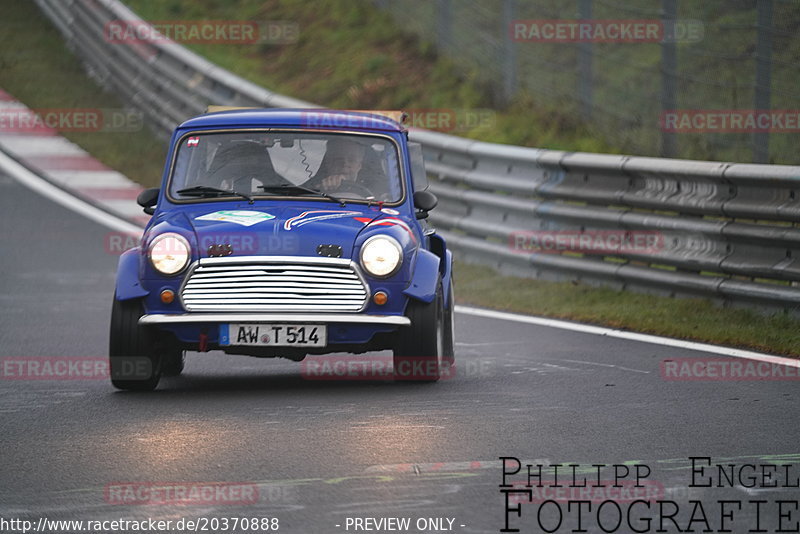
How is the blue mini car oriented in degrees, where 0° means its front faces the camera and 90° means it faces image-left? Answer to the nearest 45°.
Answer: approximately 0°
